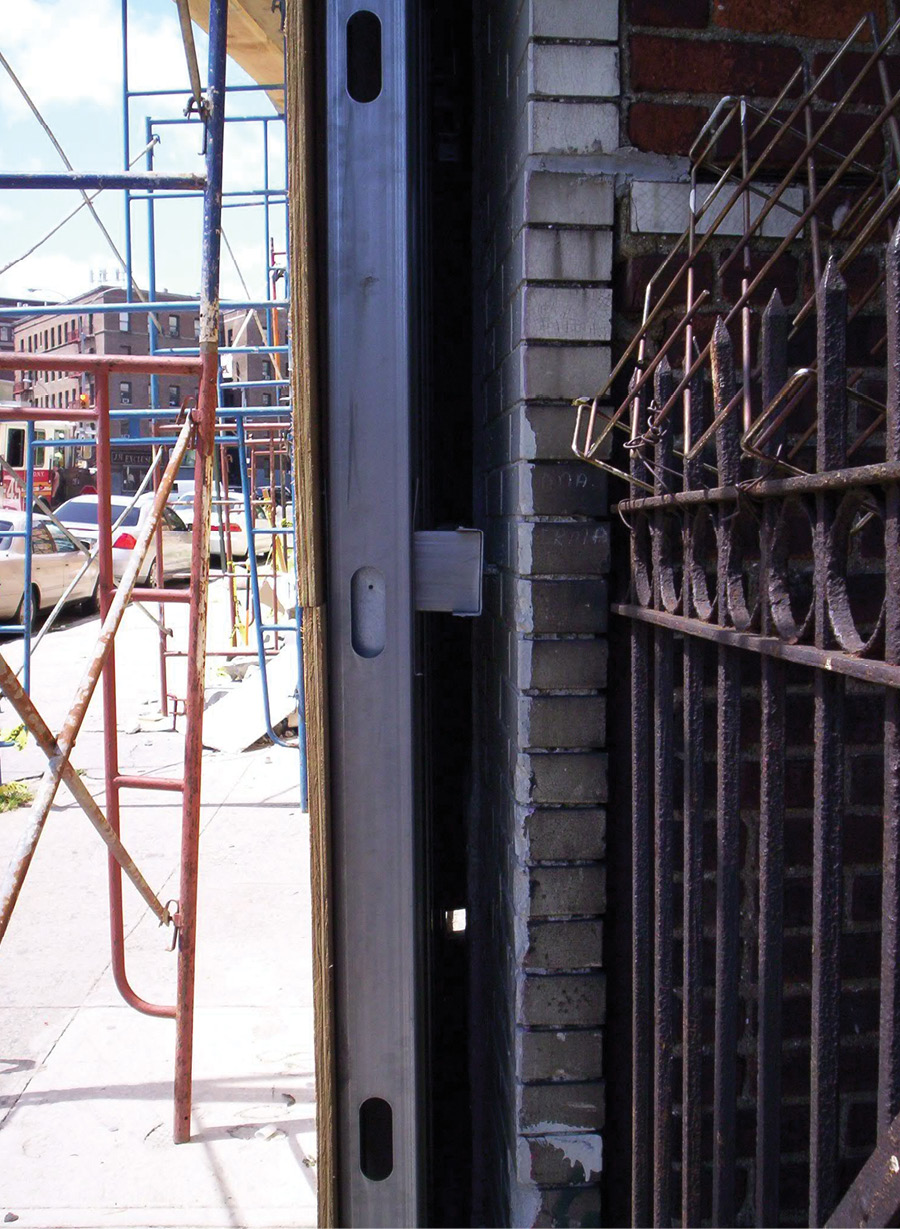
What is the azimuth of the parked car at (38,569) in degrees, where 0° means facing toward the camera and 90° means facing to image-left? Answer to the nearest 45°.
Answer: approximately 225°

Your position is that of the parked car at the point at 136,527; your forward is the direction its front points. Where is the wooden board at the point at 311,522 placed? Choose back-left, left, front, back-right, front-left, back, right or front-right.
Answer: back-right

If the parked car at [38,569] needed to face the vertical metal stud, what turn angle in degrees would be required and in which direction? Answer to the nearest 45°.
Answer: approximately 135° to its right

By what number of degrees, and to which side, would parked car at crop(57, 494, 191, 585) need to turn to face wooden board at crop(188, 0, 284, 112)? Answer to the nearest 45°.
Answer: approximately 135° to its right

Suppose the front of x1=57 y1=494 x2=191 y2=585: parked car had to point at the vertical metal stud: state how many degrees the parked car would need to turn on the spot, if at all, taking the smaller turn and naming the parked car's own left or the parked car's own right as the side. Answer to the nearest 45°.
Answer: approximately 135° to the parked car's own right

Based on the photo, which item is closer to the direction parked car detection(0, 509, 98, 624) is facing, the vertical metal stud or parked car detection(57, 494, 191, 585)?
the parked car

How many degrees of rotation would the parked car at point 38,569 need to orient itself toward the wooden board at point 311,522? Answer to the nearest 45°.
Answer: approximately 135° to its right

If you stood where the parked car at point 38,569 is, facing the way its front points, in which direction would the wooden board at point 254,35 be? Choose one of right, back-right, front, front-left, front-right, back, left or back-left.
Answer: back-right
